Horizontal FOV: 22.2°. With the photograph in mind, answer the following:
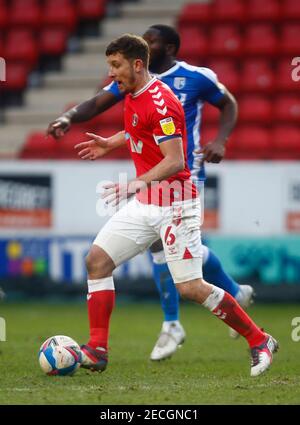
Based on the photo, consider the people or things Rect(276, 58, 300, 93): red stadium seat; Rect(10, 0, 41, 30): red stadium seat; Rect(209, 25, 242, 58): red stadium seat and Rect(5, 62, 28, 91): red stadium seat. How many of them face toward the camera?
4

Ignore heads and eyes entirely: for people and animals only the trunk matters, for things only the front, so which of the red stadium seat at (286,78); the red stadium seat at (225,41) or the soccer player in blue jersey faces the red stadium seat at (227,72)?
the red stadium seat at (225,41)

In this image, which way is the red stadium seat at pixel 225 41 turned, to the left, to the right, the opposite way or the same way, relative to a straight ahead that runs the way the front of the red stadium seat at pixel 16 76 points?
the same way

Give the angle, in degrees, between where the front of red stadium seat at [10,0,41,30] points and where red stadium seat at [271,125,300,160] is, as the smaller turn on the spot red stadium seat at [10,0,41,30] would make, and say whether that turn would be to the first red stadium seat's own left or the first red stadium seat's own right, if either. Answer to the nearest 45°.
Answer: approximately 45° to the first red stadium seat's own left

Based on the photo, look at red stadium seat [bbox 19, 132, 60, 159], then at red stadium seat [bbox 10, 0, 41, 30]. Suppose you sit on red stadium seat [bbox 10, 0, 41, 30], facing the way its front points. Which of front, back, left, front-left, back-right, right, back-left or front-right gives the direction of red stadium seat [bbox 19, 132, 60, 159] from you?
front

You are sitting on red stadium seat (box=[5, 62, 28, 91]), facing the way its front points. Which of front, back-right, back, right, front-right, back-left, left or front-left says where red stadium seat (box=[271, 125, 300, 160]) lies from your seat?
front-left

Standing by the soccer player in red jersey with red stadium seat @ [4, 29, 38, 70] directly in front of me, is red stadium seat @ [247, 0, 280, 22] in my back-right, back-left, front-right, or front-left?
front-right

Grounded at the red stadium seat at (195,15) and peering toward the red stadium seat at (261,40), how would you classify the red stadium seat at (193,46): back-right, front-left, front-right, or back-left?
front-right

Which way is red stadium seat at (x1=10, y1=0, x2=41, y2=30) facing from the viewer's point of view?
toward the camera

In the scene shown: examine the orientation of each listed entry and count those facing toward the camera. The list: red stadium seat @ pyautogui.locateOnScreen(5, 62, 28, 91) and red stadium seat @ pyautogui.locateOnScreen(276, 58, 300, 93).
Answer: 2

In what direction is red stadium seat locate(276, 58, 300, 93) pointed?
toward the camera

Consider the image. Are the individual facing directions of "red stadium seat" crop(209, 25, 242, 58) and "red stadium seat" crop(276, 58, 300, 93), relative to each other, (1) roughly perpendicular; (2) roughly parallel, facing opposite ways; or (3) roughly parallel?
roughly parallel

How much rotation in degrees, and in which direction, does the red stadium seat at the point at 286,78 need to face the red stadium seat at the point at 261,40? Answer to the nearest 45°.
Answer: approximately 135° to its right

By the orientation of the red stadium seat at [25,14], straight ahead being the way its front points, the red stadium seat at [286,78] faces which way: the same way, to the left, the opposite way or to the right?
the same way

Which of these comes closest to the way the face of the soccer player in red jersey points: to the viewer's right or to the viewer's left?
to the viewer's left
